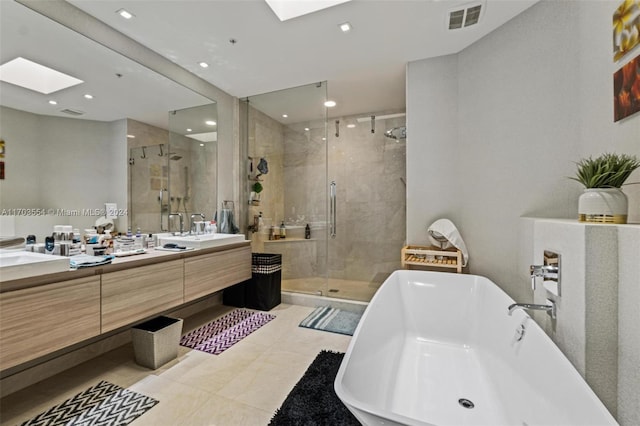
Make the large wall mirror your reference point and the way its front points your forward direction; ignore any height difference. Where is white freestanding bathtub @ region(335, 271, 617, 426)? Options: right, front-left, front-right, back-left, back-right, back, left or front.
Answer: front

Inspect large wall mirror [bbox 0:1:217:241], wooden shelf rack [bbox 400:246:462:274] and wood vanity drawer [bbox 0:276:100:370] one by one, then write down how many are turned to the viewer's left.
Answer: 0

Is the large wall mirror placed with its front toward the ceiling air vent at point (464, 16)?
yes

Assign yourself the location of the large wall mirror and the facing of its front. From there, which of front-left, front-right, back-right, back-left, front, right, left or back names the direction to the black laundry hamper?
front-left

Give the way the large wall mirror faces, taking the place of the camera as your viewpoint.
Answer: facing the viewer and to the right of the viewer

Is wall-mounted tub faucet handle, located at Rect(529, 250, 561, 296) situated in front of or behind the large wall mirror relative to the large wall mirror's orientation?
in front

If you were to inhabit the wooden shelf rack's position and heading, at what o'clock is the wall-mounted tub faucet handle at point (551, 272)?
The wall-mounted tub faucet handle is roughly at 11 o'clock from the wooden shelf rack.

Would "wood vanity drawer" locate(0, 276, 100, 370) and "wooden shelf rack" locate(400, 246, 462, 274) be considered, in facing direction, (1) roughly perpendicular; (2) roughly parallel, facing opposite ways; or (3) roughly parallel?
roughly perpendicular

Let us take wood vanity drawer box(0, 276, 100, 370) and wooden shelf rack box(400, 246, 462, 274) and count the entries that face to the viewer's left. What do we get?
0

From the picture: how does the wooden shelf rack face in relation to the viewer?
toward the camera

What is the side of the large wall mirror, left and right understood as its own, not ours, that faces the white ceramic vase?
front

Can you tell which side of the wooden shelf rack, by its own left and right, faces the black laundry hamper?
right

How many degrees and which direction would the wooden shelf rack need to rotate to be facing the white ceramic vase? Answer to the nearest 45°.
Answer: approximately 45° to its left

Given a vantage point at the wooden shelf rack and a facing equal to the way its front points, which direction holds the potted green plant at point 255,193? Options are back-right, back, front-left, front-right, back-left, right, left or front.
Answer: right

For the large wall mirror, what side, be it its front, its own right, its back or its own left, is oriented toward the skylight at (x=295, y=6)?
front
